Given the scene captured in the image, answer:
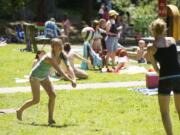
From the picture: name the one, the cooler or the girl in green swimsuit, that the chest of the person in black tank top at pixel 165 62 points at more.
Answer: the cooler

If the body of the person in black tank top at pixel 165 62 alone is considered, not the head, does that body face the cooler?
yes

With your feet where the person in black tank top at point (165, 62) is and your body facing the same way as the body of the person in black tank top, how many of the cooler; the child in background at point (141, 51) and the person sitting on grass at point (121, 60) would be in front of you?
3

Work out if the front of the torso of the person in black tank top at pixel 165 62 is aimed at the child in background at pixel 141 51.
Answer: yes

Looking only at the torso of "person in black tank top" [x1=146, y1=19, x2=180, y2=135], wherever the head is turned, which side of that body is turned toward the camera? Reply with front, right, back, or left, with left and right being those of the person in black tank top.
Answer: back

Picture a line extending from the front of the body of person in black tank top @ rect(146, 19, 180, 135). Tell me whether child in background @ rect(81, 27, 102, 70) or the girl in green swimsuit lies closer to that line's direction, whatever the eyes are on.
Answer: the child in background

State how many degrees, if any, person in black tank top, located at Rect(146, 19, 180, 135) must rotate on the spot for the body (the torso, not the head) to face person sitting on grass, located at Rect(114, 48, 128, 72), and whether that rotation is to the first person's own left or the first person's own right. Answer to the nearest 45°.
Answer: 0° — they already face them

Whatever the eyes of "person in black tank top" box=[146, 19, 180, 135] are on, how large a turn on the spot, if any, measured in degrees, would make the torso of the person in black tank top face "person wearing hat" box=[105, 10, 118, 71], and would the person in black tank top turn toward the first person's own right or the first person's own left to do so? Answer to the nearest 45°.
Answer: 0° — they already face them

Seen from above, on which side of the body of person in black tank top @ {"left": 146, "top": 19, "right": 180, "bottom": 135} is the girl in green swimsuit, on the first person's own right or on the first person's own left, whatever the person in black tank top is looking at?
on the first person's own left

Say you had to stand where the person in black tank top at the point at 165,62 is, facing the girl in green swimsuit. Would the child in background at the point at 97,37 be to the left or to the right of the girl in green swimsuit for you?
right
